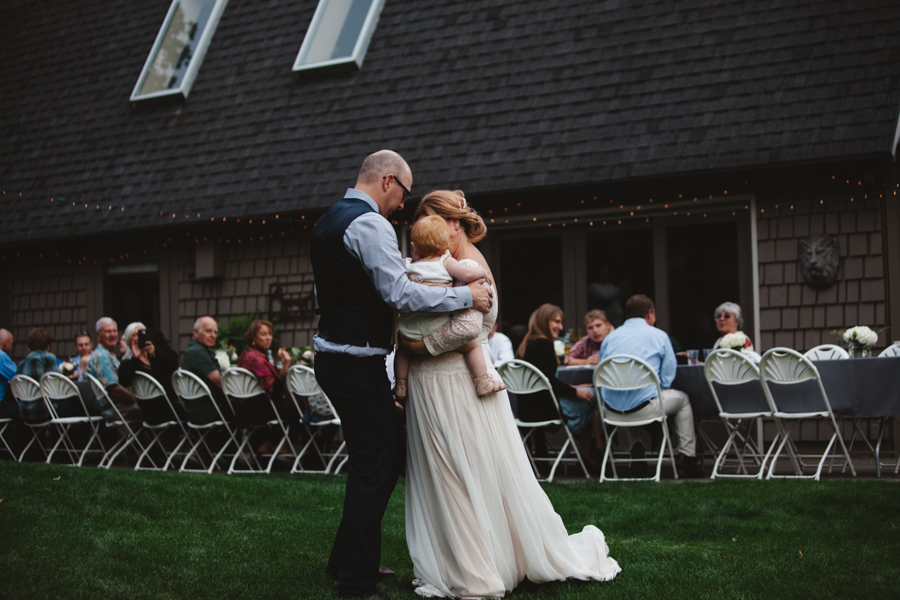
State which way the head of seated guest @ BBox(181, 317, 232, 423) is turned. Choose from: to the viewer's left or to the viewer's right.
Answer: to the viewer's right

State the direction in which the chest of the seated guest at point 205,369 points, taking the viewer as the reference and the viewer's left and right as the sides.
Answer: facing to the right of the viewer

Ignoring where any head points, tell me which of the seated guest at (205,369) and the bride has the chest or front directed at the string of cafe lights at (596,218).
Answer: the seated guest

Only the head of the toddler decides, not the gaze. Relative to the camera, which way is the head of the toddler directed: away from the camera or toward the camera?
away from the camera
